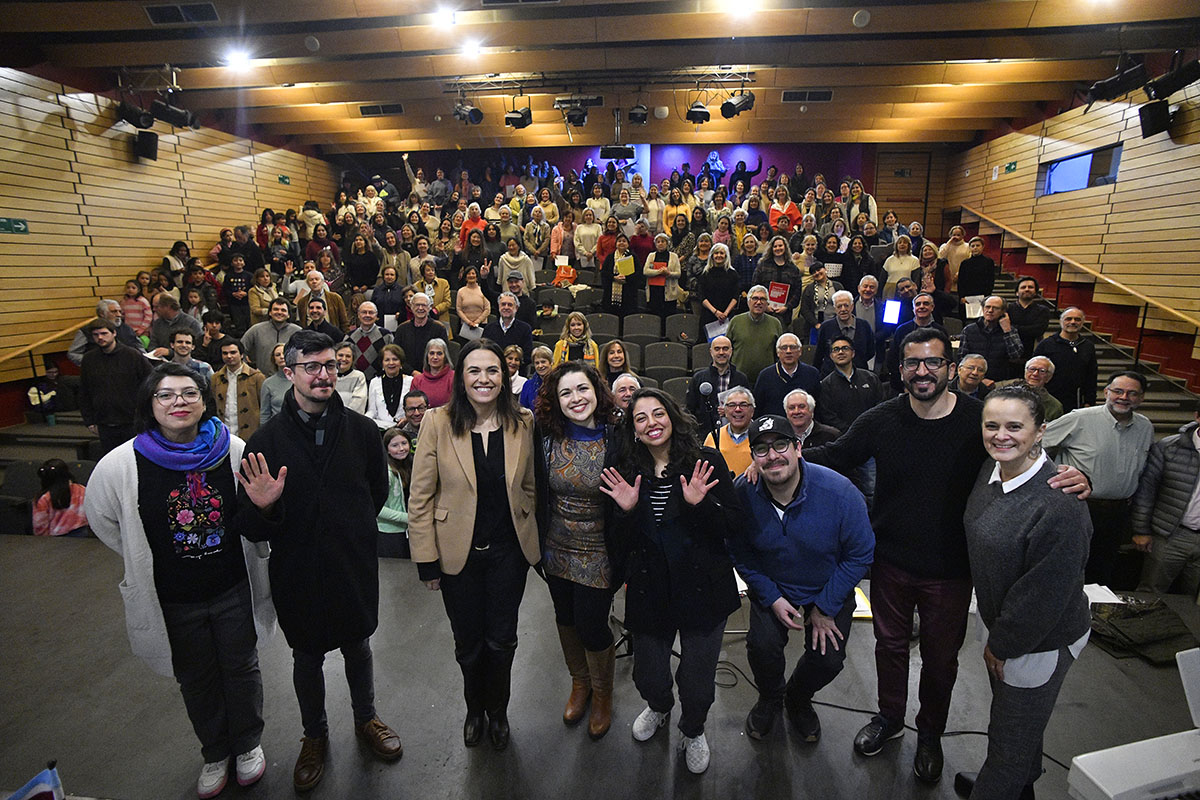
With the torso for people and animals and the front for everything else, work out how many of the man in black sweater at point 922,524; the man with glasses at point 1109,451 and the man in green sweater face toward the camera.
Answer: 3

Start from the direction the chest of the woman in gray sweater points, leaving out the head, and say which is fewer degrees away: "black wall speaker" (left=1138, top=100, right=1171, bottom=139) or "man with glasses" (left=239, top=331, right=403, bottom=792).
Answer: the man with glasses

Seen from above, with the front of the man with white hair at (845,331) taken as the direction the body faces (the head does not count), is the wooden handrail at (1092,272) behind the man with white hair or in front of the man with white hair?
behind

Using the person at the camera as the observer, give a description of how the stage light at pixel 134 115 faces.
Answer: facing the viewer and to the right of the viewer

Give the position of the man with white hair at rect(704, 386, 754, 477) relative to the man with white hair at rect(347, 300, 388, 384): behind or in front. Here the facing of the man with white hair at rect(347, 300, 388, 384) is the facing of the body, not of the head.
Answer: in front

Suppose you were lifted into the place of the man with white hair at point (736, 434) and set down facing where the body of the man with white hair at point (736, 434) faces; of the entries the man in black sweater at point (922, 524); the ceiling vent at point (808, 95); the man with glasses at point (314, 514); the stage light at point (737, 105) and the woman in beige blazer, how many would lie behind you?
2
